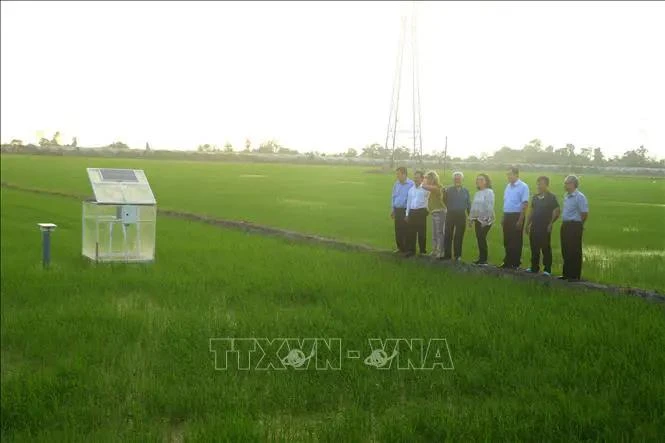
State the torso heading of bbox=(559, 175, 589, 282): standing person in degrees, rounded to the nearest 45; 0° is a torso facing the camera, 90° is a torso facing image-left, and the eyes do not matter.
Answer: approximately 45°

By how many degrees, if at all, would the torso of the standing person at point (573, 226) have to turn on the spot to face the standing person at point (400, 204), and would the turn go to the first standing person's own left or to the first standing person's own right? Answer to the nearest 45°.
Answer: approximately 90° to the first standing person's own right

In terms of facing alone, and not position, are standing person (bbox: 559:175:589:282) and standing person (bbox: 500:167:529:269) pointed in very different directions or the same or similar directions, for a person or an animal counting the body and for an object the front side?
same or similar directions

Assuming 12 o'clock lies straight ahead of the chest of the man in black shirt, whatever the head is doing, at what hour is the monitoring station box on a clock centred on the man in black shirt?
The monitoring station box is roughly at 2 o'clock from the man in black shirt.

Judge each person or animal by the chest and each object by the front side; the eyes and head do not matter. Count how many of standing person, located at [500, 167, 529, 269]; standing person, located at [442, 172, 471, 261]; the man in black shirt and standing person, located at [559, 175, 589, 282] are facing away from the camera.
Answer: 0

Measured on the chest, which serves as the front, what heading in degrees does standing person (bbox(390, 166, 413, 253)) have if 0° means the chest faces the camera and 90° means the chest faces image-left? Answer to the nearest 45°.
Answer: approximately 45°

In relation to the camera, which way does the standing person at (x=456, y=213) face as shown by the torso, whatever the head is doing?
toward the camera

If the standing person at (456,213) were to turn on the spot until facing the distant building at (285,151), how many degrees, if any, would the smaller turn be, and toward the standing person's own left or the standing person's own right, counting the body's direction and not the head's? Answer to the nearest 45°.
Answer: approximately 135° to the standing person's own right

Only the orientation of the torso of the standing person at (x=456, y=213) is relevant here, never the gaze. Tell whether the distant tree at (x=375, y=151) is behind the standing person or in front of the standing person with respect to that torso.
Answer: behind

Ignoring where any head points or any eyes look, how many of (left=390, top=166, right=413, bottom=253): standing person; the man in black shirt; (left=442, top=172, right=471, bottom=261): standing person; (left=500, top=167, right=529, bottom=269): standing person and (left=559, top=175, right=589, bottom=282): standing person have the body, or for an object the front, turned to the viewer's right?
0

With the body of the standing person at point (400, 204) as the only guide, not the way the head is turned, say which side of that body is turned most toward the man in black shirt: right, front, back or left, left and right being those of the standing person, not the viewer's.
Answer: left

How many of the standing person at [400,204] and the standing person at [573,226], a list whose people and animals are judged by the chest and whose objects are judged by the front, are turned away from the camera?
0

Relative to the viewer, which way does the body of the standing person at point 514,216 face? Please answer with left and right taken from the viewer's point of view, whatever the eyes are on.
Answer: facing the viewer and to the left of the viewer

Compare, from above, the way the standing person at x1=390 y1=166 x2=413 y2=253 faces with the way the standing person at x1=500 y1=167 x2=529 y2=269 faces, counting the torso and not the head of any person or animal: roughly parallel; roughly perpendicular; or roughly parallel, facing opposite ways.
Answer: roughly parallel
